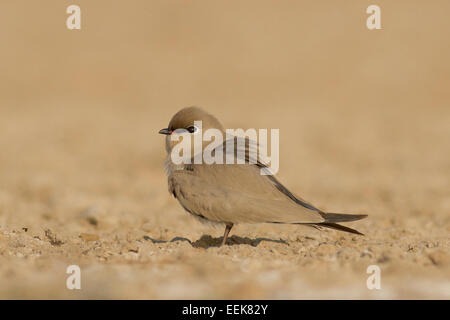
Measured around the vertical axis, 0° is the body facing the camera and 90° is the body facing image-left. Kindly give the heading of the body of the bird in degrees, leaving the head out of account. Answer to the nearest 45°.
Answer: approximately 90°
